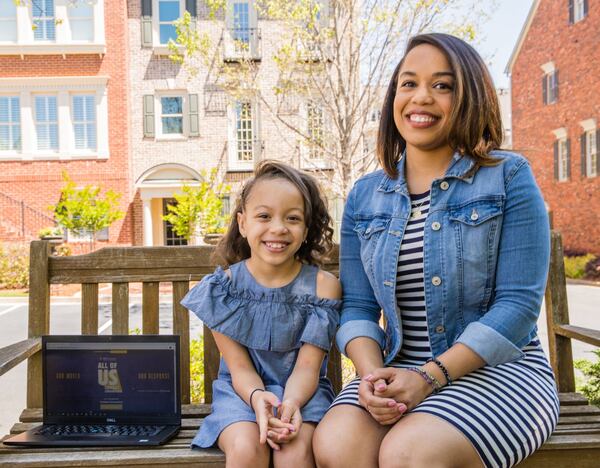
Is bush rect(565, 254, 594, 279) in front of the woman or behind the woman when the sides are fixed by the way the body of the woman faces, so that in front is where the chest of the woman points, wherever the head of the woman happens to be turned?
behind

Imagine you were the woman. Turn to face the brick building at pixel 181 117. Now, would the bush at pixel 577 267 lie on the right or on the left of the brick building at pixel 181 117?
right

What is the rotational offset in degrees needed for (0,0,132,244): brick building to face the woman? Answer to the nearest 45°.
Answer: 0° — it already faces them

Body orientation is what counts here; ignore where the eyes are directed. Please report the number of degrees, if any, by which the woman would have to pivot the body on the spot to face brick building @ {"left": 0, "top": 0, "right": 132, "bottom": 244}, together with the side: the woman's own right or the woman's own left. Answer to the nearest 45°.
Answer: approximately 90° to the woman's own right

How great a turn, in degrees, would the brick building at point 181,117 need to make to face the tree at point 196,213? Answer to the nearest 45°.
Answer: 0° — it already faces it

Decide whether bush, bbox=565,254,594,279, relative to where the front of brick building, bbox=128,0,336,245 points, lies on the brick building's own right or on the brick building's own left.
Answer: on the brick building's own left

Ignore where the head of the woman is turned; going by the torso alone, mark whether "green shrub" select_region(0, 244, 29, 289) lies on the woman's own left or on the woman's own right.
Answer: on the woman's own right

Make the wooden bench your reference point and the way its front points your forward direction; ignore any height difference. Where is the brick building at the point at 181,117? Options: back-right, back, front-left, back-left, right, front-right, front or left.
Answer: back

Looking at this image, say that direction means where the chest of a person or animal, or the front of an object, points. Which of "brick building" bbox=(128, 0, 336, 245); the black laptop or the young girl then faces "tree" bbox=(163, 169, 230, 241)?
the brick building

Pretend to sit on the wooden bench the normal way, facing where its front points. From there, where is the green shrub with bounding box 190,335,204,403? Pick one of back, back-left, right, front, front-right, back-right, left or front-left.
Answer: back

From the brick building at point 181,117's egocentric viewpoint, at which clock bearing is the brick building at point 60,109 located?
the brick building at point 60,109 is roughly at 3 o'clock from the brick building at point 181,117.
